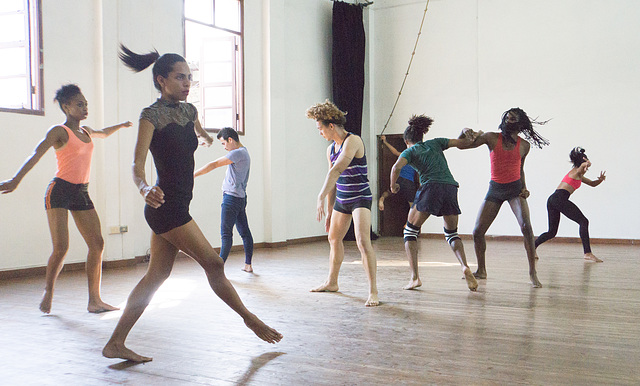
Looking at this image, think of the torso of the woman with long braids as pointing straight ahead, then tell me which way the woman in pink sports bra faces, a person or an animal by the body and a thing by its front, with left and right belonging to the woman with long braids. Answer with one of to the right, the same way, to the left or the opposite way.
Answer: to the left

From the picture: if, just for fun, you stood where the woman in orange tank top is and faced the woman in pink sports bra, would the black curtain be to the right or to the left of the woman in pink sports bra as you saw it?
left

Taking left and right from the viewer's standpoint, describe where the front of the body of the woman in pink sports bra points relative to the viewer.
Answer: facing to the right of the viewer

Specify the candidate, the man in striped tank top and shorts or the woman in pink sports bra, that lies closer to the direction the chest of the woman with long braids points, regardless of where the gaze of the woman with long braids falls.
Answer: the man in striped tank top and shorts

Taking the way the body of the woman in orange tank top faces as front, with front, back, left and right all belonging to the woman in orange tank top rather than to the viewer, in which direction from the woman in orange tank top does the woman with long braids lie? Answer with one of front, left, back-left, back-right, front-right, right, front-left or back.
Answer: front-left

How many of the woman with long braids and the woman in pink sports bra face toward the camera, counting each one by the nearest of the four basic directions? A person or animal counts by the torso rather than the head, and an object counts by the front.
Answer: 1

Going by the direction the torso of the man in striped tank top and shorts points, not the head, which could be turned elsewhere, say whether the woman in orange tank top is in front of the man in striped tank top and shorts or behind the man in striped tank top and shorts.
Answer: in front

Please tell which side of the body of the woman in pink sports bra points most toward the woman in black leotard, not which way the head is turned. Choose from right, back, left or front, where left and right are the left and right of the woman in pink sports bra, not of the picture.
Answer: right

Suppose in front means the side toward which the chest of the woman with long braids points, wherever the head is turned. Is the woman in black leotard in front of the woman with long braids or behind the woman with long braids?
in front

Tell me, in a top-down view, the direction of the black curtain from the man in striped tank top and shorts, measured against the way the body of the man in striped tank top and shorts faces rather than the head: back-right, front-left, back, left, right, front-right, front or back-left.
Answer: back-right
